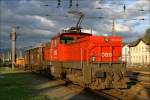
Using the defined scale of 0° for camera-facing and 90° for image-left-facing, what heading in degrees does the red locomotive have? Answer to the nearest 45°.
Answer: approximately 315°
